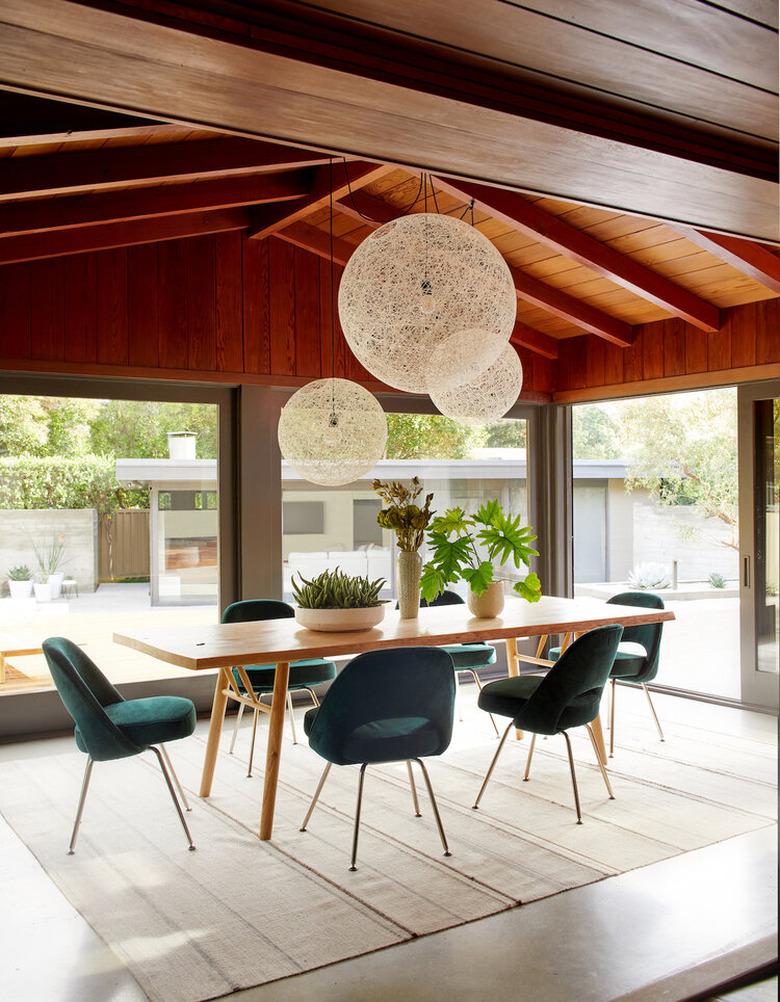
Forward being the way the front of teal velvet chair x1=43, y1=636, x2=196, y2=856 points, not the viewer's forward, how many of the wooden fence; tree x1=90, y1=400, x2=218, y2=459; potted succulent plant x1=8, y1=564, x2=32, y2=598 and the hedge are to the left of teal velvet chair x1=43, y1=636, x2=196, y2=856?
4

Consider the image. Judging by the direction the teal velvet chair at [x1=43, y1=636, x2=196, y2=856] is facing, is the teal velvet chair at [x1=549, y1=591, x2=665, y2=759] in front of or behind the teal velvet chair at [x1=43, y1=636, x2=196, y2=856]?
in front

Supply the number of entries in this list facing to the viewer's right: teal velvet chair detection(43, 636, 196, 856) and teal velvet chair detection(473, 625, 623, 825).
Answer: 1

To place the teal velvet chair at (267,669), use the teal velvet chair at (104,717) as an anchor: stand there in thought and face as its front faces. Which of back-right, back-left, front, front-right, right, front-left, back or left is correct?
front-left

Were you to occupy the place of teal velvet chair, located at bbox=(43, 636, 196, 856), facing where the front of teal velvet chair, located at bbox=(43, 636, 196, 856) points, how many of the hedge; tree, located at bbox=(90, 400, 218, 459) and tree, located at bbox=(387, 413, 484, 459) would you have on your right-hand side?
0

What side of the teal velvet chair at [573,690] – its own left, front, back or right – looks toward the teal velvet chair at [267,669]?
front

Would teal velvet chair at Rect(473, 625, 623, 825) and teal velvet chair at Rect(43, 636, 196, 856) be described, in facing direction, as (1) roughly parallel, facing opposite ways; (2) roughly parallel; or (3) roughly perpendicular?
roughly perpendicular

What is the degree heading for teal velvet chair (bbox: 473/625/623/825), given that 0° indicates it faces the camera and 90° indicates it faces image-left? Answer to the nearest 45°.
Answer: approximately 135°

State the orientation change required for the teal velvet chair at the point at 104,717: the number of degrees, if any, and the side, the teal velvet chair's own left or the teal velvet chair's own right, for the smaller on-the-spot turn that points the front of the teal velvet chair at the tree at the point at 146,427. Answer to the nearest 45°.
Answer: approximately 90° to the teal velvet chair's own left

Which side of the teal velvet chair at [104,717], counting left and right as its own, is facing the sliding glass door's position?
front

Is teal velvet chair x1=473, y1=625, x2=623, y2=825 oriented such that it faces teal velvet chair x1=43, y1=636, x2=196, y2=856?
no

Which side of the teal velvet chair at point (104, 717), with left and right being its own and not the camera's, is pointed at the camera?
right

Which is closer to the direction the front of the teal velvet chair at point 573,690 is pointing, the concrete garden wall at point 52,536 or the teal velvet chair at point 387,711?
the concrete garden wall
